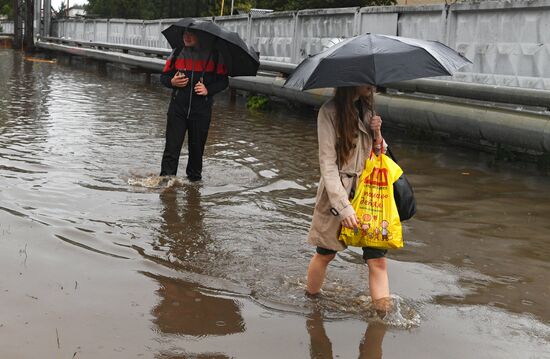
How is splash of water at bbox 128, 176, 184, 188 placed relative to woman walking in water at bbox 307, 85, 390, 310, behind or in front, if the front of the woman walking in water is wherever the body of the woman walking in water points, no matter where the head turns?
behind

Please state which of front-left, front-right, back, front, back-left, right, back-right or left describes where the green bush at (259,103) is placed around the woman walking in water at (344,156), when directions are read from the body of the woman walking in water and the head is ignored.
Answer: back-left

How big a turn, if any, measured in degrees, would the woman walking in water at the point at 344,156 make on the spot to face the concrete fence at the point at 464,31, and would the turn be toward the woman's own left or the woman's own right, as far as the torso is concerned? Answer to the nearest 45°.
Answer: approximately 135° to the woman's own left

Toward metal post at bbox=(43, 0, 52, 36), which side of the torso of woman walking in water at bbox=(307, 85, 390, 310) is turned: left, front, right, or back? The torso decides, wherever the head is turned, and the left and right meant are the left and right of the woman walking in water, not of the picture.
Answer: back

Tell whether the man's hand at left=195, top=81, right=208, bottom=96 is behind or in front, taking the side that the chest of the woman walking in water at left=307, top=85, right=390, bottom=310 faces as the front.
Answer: behind

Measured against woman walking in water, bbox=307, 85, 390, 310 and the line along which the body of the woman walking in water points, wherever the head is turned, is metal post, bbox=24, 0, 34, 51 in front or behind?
behind

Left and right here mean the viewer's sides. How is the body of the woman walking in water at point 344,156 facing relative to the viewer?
facing the viewer and to the right of the viewer
